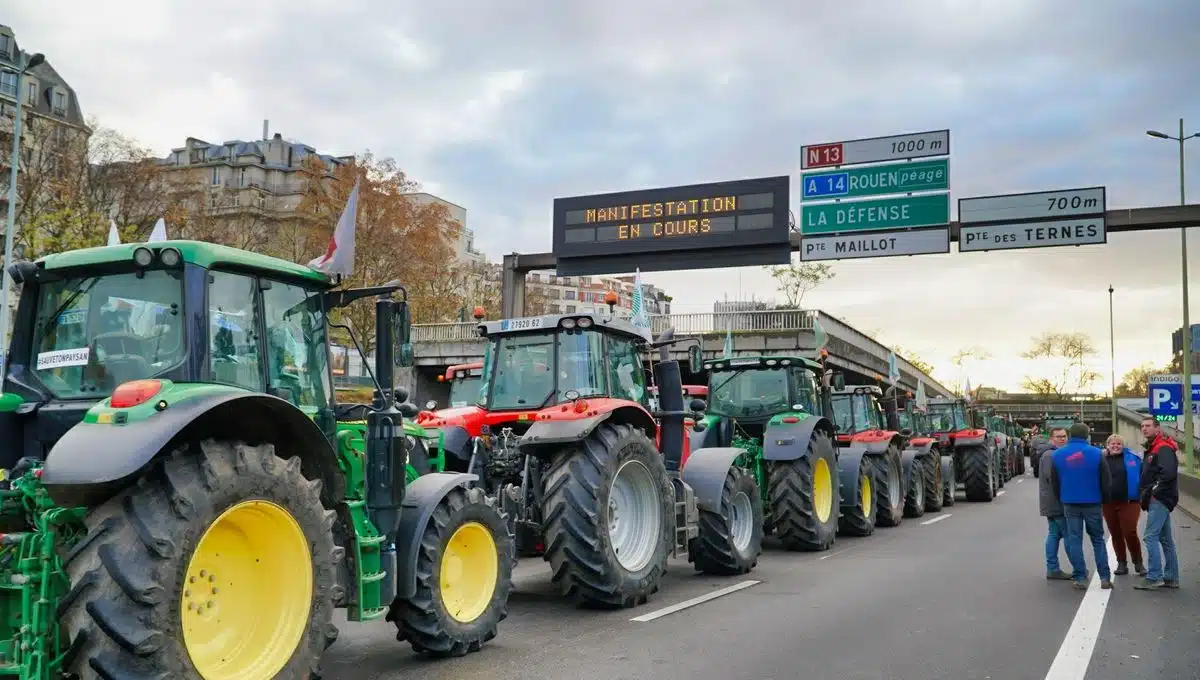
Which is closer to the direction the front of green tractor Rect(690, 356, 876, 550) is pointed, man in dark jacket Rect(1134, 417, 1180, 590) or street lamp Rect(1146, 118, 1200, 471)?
the street lamp

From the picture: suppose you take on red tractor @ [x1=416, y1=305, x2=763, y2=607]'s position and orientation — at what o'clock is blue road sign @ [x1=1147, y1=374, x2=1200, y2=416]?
The blue road sign is roughly at 12 o'clock from the red tractor.

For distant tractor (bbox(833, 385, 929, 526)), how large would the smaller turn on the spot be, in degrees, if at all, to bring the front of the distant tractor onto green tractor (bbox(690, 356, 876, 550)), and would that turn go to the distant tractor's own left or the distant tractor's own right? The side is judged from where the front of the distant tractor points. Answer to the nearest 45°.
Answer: approximately 135° to the distant tractor's own right

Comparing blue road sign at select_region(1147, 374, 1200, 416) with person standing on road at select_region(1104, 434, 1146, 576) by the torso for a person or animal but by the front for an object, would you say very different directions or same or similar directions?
same or similar directions

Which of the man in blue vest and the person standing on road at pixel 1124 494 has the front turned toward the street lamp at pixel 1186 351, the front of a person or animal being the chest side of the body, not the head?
the man in blue vest

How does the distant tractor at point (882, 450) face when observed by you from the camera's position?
facing away from the viewer and to the right of the viewer

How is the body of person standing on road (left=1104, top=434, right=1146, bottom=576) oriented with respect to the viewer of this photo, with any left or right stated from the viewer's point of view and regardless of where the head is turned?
facing the viewer

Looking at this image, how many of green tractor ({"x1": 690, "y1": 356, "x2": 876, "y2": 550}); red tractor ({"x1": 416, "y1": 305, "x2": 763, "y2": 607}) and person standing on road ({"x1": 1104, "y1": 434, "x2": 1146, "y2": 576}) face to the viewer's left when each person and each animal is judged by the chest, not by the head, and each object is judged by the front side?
0

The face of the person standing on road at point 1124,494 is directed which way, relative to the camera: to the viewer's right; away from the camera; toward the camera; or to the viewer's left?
toward the camera

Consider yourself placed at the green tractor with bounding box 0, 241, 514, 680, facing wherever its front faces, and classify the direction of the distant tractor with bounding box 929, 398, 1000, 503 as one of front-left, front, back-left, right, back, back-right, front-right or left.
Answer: front

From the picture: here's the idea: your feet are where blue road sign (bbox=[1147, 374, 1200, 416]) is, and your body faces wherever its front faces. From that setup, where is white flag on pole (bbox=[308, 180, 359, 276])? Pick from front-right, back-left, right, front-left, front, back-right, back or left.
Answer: front

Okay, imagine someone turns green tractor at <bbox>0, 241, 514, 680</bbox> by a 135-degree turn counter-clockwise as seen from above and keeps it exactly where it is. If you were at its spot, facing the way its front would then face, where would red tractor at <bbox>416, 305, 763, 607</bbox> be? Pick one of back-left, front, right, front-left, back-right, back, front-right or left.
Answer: back-right

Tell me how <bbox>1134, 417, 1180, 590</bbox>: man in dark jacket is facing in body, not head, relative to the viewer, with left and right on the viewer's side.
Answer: facing to the left of the viewer

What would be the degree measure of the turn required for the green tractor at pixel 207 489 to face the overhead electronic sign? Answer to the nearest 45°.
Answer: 0° — it already faces it

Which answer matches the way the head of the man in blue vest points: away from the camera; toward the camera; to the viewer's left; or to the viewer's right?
away from the camera

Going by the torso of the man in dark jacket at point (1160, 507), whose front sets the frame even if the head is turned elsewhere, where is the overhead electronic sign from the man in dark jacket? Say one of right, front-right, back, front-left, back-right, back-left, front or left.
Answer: front-right

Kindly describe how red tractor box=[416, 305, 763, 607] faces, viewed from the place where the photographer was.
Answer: facing away from the viewer and to the right of the viewer

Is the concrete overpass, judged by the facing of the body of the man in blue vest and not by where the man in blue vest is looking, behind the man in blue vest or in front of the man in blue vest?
in front
